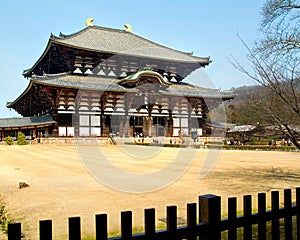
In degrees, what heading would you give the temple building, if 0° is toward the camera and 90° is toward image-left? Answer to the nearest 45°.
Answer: approximately 315°

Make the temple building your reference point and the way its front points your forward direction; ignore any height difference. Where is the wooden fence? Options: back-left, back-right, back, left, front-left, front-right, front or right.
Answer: front-right
